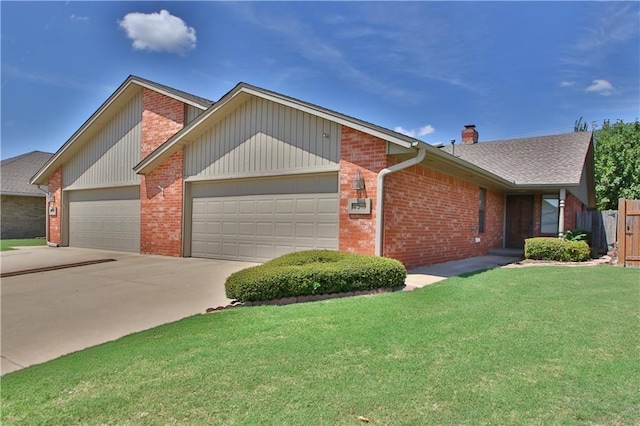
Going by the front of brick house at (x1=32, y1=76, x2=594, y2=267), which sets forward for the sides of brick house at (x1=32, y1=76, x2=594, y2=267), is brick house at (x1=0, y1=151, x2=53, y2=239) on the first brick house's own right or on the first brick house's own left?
on the first brick house's own right

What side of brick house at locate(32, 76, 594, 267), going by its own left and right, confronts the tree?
back

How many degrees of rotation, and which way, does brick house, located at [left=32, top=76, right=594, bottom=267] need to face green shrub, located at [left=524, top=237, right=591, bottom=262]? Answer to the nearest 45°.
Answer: approximately 135° to its left

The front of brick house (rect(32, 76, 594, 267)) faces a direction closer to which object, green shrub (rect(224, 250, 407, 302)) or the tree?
the green shrub

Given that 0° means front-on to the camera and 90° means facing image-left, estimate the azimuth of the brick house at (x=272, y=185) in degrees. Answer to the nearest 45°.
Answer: approximately 45°

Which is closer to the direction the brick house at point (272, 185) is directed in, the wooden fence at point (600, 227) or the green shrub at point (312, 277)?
the green shrub

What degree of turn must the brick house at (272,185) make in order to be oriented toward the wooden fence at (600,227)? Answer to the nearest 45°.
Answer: approximately 135° to its left
